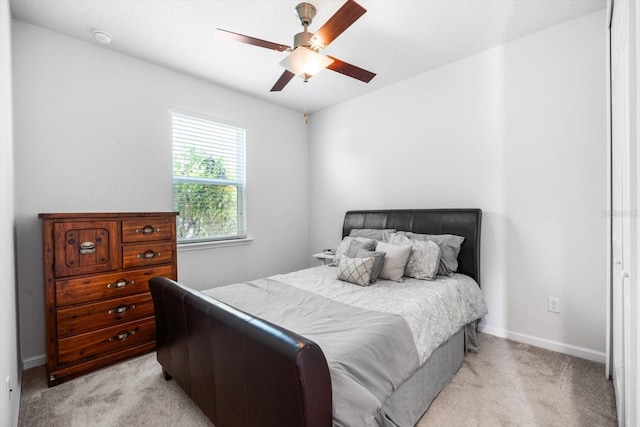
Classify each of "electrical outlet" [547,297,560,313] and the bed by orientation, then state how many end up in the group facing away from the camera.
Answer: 0

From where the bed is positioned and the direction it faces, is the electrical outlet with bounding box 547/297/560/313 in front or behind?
behind

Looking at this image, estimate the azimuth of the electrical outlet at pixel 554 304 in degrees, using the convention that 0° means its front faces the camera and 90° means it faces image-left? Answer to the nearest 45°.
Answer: approximately 0°

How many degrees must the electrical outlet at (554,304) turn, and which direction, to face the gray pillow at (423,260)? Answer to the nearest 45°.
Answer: approximately 45° to its right

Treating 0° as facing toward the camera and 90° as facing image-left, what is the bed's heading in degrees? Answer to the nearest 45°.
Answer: approximately 45°

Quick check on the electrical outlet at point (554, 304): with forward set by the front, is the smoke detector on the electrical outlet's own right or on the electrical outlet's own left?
on the electrical outlet's own right
